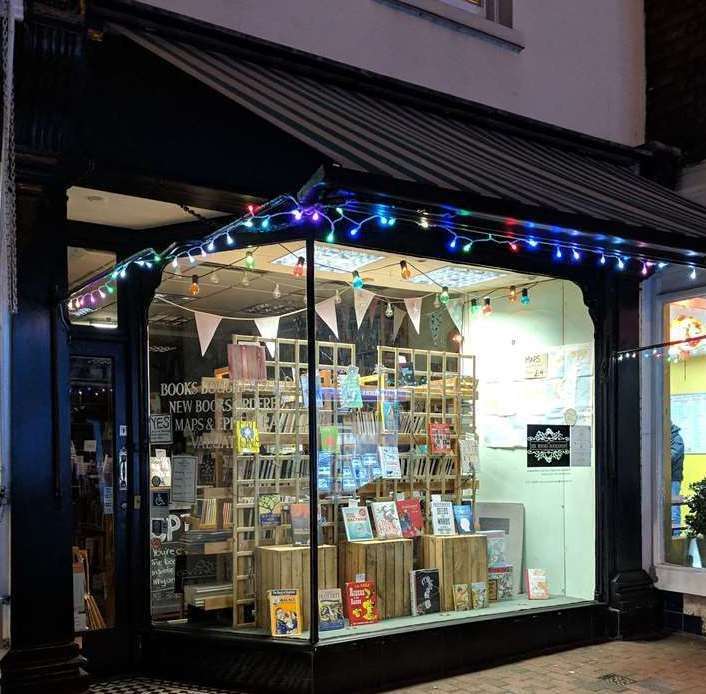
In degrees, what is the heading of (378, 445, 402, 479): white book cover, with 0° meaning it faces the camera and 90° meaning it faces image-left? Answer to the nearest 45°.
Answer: approximately 0°

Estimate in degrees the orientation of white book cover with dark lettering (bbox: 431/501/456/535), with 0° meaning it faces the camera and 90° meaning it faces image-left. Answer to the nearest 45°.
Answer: approximately 0°
